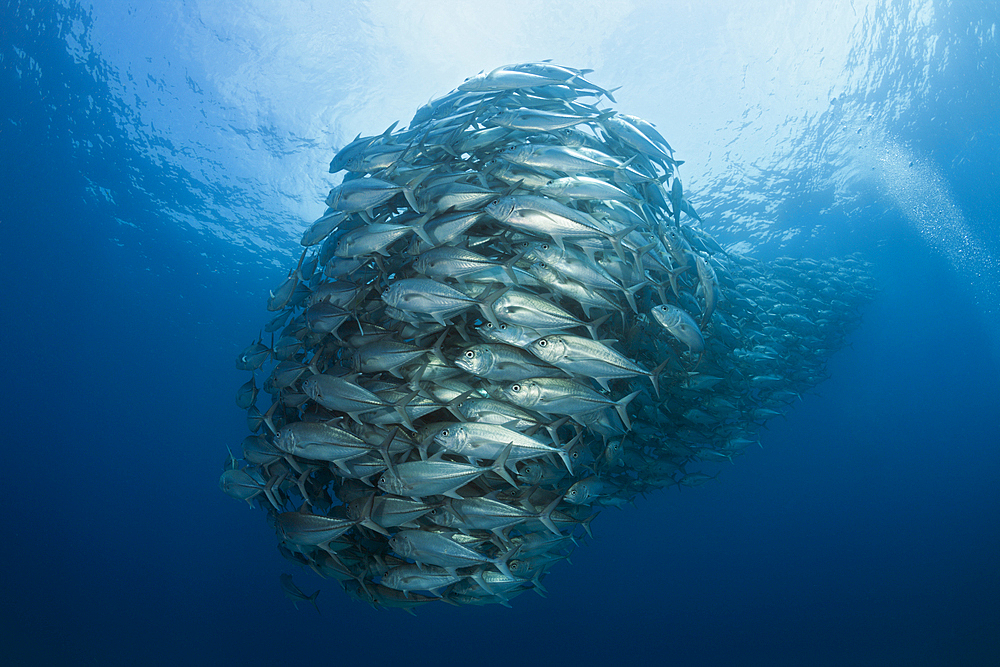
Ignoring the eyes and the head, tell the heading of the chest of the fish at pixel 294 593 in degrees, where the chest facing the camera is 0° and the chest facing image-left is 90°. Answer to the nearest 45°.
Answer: approximately 90°
